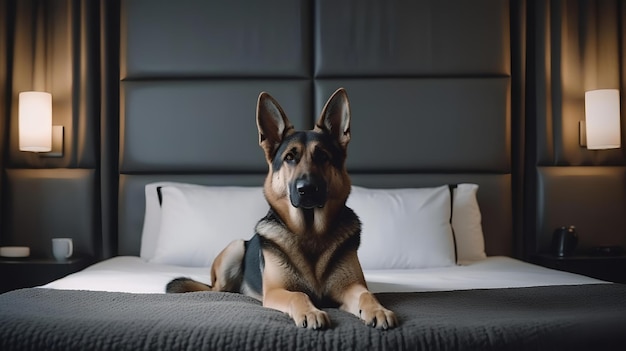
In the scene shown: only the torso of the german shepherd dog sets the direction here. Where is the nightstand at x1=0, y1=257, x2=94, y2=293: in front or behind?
behind

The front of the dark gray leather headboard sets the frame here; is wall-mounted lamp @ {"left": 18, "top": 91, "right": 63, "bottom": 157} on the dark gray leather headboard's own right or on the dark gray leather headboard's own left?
on the dark gray leather headboard's own right

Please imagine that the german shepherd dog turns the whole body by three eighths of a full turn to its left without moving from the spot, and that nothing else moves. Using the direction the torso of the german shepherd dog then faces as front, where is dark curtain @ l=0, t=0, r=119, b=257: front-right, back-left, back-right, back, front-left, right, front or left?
front-left

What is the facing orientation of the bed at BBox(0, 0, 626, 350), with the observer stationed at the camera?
facing the viewer

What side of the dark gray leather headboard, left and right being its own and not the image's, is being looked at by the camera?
front

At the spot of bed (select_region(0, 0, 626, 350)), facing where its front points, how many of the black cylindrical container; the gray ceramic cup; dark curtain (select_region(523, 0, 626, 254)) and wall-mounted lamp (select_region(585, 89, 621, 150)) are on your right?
1

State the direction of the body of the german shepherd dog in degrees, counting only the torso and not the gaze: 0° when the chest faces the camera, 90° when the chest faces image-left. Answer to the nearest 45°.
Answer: approximately 315°

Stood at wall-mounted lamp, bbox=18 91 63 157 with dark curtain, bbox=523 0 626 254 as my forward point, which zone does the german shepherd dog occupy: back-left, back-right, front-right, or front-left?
front-right

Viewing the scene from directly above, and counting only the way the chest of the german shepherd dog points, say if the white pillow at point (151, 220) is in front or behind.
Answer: behind

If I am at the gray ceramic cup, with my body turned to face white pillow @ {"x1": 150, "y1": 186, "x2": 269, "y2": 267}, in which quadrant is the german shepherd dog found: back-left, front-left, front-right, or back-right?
front-right

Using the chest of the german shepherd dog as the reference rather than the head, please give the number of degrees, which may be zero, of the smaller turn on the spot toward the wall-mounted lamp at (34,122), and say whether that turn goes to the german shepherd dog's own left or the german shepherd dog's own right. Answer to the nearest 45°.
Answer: approximately 180°

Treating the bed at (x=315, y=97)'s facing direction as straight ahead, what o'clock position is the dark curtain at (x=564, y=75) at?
The dark curtain is roughly at 9 o'clock from the bed.

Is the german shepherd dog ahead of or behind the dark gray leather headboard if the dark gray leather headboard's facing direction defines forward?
ahead

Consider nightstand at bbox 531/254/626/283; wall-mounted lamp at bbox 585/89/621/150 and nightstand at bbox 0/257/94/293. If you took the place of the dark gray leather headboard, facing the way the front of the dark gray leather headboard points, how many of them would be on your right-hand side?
1

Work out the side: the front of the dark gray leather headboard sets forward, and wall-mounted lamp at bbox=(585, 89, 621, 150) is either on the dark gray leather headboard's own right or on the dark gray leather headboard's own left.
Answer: on the dark gray leather headboard's own left

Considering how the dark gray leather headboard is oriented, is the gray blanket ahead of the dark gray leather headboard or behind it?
ahead
